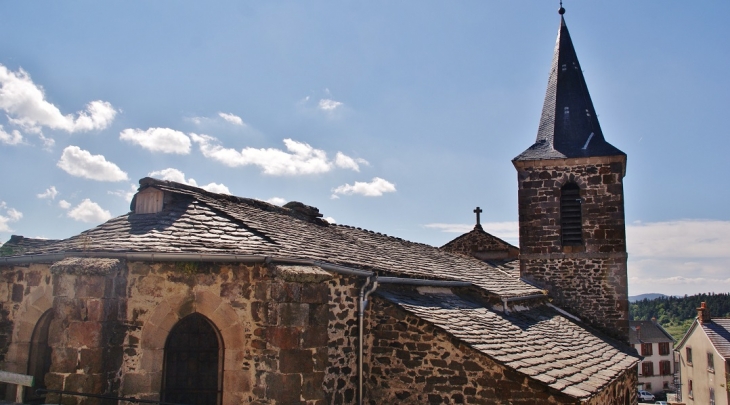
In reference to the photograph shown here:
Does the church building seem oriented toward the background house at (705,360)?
no

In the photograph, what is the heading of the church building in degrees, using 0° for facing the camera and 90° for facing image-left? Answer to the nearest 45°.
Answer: approximately 225°
